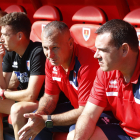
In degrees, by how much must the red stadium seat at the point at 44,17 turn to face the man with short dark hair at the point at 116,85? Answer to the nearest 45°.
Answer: approximately 45° to its left

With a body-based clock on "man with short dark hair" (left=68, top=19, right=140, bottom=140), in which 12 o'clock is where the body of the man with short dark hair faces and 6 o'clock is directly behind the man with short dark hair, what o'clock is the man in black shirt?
The man in black shirt is roughly at 3 o'clock from the man with short dark hair.

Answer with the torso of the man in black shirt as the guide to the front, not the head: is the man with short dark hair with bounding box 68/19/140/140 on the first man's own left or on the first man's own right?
on the first man's own left

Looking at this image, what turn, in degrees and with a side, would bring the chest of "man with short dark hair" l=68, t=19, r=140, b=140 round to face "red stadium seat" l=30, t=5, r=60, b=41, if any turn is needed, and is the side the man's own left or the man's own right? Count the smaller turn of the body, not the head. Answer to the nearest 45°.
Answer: approximately 90° to the man's own right

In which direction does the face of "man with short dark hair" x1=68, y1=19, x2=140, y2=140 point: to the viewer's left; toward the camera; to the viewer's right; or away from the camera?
to the viewer's left

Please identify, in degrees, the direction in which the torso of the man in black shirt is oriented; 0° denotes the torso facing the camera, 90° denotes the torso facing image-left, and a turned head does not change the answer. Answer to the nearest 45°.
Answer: approximately 45°

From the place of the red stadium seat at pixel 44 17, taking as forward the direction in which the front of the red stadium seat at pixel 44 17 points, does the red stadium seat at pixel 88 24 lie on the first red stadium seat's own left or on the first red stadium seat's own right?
on the first red stadium seat's own left

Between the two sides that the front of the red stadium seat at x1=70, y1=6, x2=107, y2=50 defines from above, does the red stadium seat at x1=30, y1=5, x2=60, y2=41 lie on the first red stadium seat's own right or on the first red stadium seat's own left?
on the first red stadium seat's own right

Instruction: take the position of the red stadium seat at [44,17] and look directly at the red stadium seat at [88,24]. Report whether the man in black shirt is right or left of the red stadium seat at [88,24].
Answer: right
